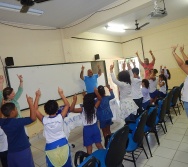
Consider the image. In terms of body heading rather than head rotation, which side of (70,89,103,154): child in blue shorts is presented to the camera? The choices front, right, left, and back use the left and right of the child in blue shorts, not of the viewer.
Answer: back

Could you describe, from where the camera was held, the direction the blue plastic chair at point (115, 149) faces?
facing away from the viewer and to the left of the viewer

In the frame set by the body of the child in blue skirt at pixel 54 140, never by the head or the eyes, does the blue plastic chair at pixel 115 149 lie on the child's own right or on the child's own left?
on the child's own right

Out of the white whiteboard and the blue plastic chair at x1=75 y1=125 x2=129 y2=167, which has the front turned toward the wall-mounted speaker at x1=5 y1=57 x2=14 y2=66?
the blue plastic chair

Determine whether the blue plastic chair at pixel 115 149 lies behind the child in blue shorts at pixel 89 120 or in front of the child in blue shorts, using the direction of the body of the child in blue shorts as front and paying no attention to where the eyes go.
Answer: behind

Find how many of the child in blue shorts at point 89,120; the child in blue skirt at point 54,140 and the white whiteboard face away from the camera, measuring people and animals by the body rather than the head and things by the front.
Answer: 2

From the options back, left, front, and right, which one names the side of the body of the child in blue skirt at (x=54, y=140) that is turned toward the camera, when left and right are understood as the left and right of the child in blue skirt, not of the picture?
back

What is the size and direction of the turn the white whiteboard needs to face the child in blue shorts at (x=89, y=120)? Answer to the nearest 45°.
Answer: approximately 45° to its right

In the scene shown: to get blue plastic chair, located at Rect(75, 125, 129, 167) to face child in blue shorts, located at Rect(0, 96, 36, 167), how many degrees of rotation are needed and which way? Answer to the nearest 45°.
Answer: approximately 45° to its left

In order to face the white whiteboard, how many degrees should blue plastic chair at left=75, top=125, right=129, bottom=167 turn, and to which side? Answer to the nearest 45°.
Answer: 0° — it already faces it

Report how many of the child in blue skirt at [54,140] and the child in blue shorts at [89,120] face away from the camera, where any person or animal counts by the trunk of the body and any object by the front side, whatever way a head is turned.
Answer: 2

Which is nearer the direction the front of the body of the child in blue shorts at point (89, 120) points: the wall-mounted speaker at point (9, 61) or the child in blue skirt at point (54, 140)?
the wall-mounted speaker

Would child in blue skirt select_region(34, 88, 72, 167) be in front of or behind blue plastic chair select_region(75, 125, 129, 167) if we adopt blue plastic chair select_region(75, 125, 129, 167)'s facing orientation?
in front

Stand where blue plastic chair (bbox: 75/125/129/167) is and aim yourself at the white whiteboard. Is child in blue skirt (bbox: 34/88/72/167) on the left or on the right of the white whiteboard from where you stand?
left
